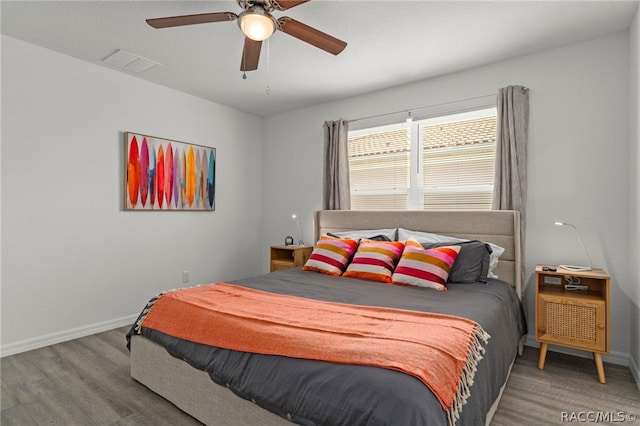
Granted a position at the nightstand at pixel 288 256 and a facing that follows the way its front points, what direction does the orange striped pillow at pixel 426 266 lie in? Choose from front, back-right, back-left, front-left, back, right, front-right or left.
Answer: left

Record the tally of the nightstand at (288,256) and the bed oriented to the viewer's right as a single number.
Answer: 0

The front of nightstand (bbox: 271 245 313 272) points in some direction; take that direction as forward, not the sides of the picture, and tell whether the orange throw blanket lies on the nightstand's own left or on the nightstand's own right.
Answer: on the nightstand's own left

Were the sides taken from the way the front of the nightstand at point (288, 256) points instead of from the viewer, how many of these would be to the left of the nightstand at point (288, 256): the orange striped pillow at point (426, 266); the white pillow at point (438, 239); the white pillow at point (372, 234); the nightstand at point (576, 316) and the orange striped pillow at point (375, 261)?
5

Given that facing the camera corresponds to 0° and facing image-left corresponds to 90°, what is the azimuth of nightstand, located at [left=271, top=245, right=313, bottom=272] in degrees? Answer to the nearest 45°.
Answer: approximately 45°

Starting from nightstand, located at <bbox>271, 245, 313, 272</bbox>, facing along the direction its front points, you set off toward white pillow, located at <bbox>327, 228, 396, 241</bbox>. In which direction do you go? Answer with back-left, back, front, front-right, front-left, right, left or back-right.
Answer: left

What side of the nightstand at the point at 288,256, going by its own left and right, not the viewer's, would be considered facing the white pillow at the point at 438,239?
left

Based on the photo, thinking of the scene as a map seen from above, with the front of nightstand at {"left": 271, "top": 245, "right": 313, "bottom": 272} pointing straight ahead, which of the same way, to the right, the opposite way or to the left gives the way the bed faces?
the same way

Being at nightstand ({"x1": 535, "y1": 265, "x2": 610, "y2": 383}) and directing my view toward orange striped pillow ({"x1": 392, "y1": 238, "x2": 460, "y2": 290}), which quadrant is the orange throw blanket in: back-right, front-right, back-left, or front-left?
front-left

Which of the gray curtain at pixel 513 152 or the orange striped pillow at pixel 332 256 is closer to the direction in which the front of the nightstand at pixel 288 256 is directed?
the orange striped pillow

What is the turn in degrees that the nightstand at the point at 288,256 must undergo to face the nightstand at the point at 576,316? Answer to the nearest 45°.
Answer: approximately 90° to its left

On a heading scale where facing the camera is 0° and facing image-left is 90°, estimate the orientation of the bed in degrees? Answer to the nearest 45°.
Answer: approximately 45°

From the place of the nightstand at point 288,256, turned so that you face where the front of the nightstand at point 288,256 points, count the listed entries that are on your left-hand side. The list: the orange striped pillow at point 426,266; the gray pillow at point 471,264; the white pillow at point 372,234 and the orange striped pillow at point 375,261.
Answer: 4

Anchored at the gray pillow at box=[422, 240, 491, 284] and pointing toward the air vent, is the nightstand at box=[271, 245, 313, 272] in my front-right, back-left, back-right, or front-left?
front-right
